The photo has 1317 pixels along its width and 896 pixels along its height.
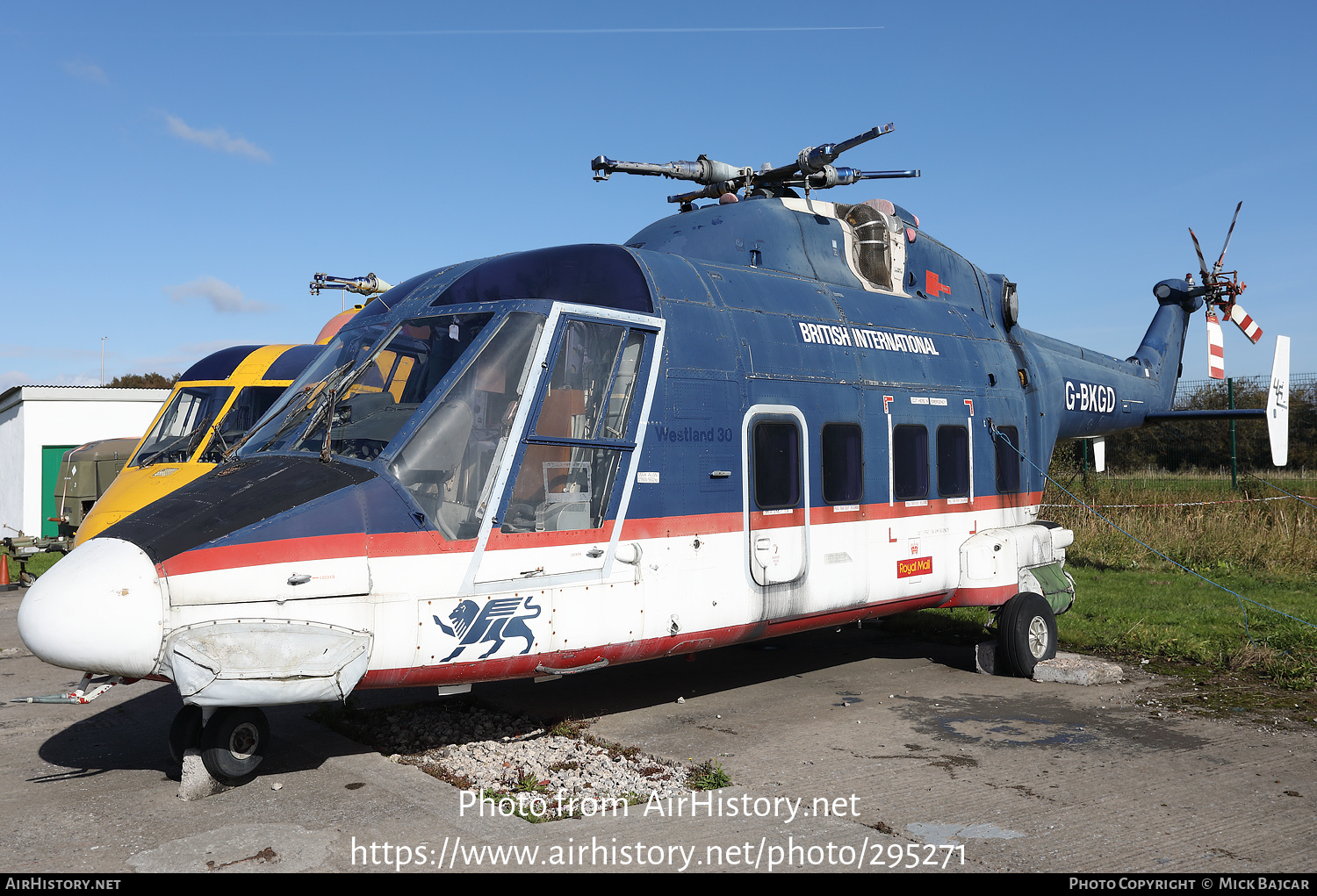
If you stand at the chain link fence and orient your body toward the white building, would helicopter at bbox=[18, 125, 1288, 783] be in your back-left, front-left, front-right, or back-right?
front-left

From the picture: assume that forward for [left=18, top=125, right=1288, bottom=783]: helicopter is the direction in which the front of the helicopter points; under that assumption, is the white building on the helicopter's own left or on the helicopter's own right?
on the helicopter's own right

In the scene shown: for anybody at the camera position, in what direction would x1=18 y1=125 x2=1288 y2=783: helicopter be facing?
facing the viewer and to the left of the viewer

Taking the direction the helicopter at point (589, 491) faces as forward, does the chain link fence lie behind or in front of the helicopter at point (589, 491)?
behind
